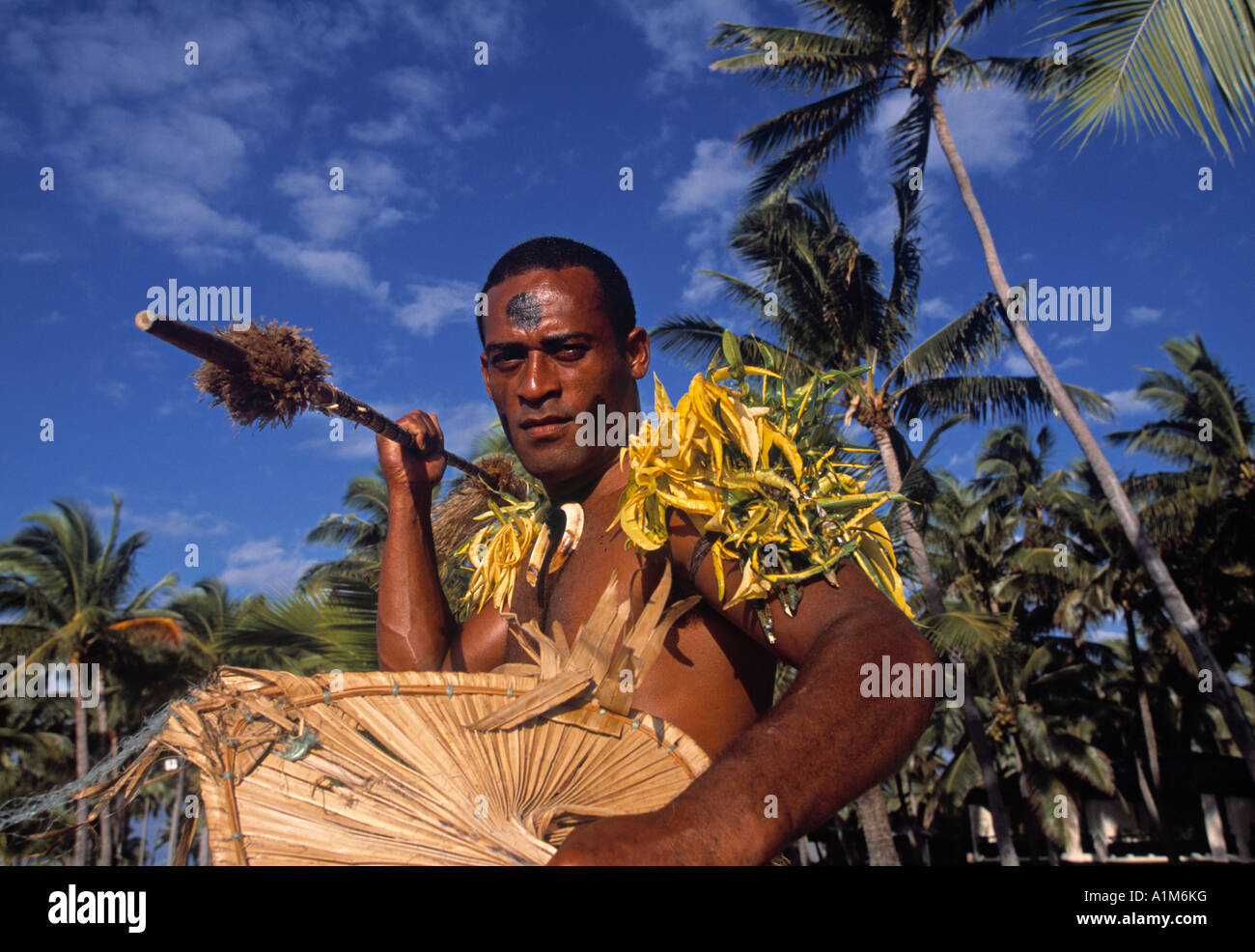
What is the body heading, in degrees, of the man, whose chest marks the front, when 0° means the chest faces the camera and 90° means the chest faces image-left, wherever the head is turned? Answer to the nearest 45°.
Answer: approximately 45°

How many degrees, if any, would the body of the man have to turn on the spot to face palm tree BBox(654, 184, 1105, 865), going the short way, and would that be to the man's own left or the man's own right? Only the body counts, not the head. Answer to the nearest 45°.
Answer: approximately 135° to the man's own right

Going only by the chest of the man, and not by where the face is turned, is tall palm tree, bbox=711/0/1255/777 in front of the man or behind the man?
behind

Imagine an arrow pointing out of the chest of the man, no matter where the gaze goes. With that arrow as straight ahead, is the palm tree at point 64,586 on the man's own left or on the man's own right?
on the man's own right
